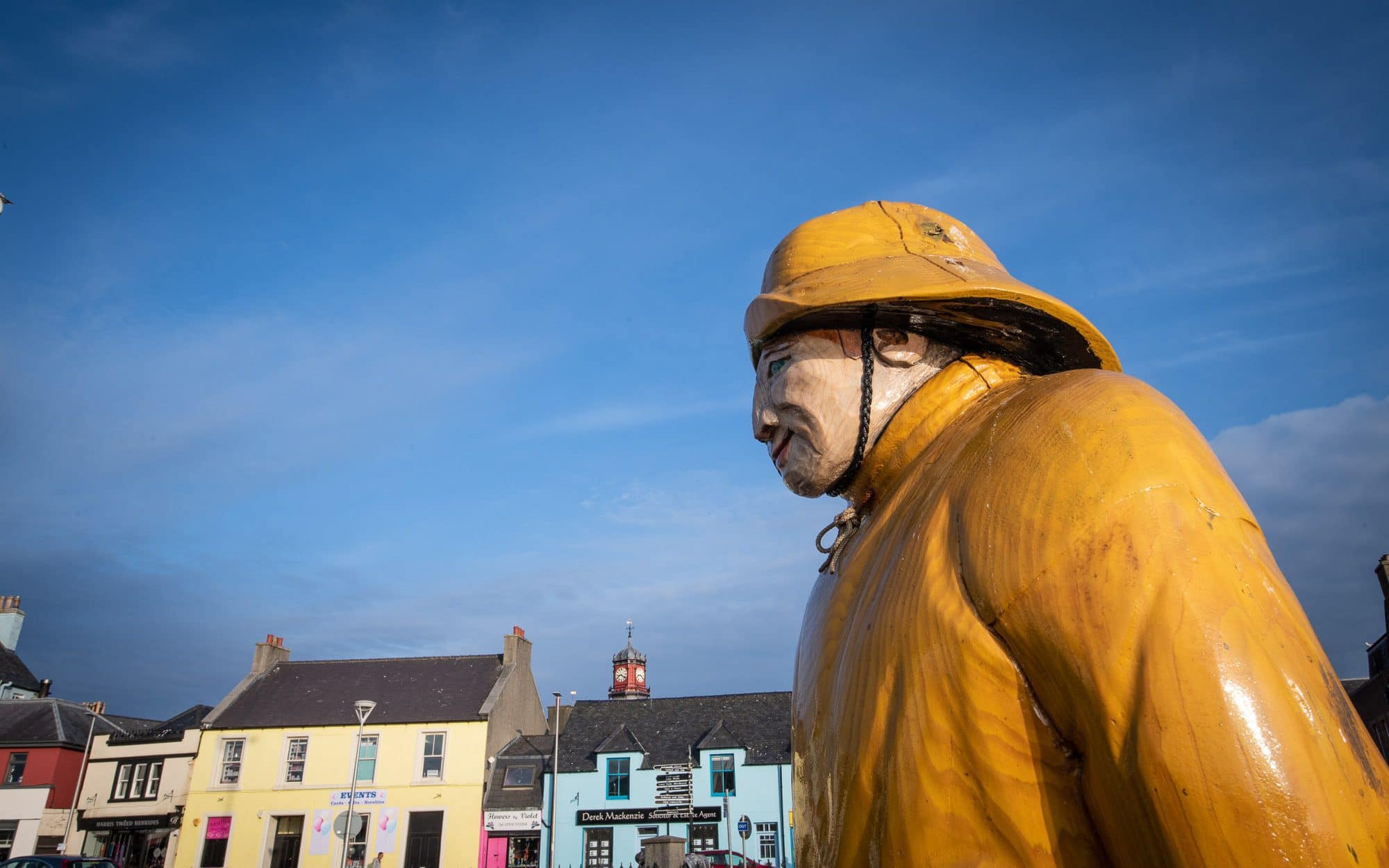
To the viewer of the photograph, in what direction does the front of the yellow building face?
facing the viewer

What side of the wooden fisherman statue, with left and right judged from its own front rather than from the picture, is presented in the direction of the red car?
right

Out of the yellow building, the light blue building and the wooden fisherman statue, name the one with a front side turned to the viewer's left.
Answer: the wooden fisherman statue

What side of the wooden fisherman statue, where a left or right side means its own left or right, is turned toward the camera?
left

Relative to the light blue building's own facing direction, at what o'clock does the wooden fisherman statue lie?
The wooden fisherman statue is roughly at 12 o'clock from the light blue building.

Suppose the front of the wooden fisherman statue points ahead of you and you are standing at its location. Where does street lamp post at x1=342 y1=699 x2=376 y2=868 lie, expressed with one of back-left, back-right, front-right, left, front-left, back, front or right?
front-right

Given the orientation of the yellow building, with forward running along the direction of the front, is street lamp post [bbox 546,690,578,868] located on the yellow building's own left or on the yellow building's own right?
on the yellow building's own left

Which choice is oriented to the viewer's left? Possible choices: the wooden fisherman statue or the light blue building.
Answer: the wooden fisherman statue

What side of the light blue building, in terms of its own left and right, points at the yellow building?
right

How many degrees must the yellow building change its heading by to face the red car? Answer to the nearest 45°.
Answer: approximately 45° to its left

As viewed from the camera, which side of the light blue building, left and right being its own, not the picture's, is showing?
front

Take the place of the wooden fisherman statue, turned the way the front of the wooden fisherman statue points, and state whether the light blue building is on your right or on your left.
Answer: on your right

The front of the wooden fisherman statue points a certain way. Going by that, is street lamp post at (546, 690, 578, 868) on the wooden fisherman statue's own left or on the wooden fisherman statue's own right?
on the wooden fisherman statue's own right

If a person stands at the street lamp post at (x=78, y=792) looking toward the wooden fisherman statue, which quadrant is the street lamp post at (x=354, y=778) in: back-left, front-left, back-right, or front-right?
front-left

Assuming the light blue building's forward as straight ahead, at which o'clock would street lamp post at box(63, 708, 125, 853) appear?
The street lamp post is roughly at 3 o'clock from the light blue building.
